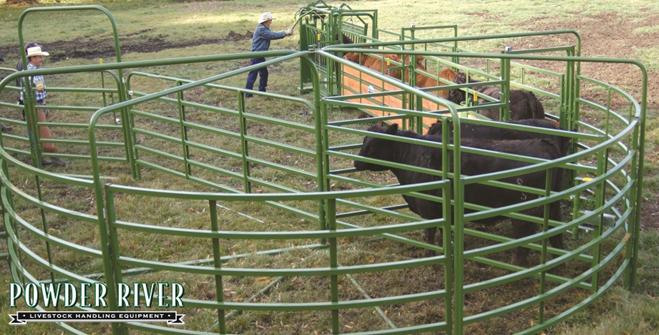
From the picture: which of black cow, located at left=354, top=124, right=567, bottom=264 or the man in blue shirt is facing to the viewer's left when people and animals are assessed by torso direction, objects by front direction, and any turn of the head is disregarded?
the black cow

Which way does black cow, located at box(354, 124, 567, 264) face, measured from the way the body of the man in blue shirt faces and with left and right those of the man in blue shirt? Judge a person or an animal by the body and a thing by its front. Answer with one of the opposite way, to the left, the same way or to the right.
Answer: the opposite way

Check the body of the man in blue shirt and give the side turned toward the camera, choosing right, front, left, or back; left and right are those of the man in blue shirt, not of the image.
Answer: right

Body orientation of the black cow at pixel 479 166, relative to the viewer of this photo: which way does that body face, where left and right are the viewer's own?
facing to the left of the viewer

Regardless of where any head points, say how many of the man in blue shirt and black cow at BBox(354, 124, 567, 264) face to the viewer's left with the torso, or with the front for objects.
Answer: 1

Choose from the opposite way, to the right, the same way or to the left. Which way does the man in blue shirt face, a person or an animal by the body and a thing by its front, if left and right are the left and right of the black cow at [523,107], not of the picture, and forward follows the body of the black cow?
the opposite way

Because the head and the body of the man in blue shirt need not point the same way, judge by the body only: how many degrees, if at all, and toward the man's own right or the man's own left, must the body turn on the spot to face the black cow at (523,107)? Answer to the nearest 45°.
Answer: approximately 45° to the man's own right

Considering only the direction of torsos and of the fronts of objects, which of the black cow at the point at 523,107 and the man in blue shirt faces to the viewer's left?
the black cow

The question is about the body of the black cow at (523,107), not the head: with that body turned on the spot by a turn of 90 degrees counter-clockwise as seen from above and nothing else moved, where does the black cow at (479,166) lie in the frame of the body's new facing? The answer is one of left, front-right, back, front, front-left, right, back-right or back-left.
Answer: front

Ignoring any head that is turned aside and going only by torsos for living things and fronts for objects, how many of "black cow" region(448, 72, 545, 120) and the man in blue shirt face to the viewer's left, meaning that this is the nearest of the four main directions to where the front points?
1

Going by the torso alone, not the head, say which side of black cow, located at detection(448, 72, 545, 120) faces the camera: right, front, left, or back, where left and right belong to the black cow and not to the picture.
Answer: left
